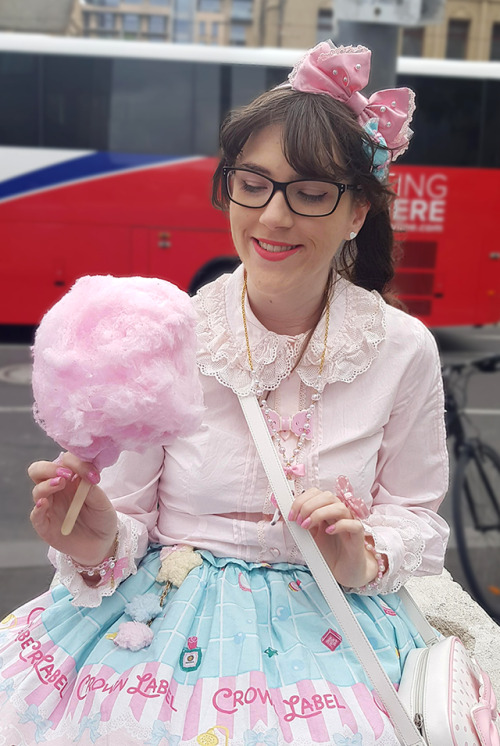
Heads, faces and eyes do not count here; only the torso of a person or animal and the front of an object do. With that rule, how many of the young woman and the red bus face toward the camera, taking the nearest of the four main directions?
1

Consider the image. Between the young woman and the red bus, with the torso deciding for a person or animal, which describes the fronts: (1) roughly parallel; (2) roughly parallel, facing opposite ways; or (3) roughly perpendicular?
roughly perpendicular

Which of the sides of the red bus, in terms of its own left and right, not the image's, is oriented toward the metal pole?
left

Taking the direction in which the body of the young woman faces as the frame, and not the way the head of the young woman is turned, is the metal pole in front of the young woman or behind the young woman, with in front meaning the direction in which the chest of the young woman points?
behind

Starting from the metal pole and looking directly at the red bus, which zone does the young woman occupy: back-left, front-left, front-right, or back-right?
back-left

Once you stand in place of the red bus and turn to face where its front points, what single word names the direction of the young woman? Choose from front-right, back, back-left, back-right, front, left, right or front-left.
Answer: left

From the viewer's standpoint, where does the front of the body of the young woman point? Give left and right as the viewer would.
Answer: facing the viewer

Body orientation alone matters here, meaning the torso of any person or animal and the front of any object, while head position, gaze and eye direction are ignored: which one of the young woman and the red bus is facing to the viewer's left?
the red bus

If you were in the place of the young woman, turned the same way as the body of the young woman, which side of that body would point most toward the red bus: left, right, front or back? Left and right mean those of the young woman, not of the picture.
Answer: back

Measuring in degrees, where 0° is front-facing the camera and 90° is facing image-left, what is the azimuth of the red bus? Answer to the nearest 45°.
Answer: approximately 90°
